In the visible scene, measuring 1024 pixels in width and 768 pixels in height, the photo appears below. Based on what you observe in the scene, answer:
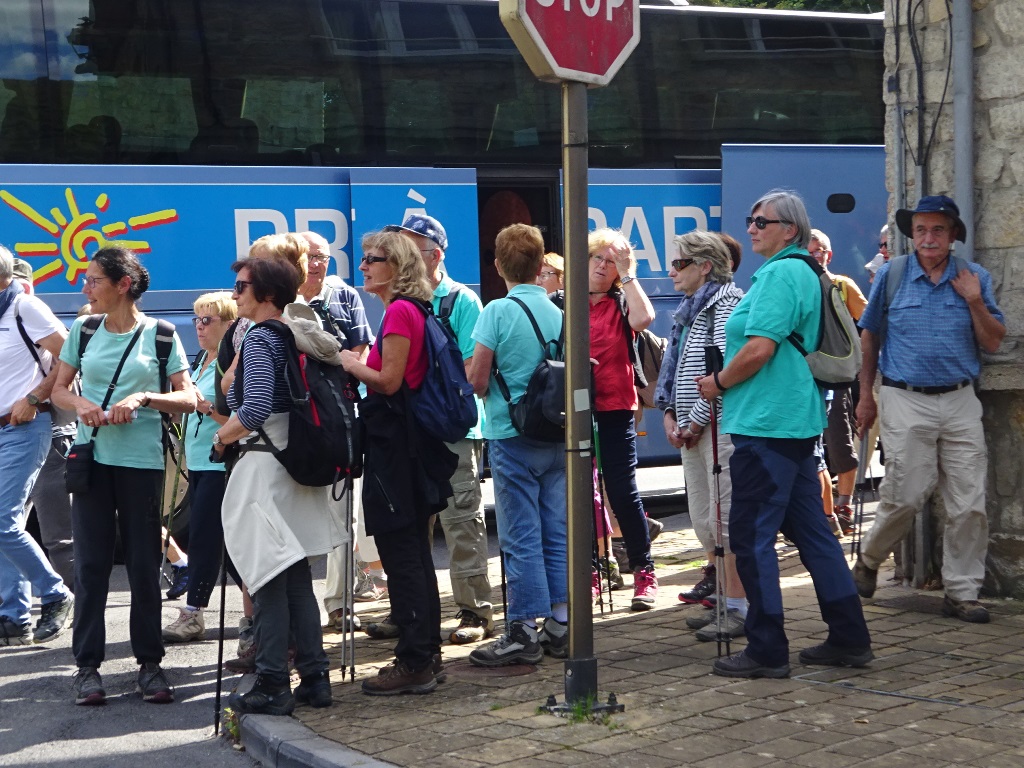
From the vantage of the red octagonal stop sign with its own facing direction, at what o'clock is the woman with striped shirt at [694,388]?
The woman with striped shirt is roughly at 8 o'clock from the red octagonal stop sign.

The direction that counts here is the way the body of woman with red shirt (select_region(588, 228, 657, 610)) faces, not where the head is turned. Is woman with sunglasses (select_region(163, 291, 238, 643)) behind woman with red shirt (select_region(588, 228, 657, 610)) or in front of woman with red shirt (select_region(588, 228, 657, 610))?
in front

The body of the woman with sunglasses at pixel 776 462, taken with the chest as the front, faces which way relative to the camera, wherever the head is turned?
to the viewer's left

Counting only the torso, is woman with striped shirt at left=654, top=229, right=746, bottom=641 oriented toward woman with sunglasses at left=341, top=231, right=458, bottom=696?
yes

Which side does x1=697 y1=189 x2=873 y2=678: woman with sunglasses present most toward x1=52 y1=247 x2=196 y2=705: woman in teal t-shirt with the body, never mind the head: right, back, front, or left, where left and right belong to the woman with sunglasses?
front

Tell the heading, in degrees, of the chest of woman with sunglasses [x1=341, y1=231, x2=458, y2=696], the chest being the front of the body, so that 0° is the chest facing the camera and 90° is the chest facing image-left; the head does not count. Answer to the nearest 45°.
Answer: approximately 90°

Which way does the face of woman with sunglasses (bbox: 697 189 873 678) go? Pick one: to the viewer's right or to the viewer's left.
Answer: to the viewer's left

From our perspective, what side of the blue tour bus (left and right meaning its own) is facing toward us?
right

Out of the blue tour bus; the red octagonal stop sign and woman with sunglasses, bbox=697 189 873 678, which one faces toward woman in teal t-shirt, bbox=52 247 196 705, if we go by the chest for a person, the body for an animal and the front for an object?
the woman with sunglasses

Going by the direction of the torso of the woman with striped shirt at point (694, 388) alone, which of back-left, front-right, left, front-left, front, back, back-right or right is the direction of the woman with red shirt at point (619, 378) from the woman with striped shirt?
right

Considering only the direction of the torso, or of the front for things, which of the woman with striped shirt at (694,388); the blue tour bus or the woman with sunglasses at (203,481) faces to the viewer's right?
the blue tour bus

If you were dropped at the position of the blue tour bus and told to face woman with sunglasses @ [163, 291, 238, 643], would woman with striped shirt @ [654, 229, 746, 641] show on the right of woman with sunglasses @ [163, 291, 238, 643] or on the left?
left

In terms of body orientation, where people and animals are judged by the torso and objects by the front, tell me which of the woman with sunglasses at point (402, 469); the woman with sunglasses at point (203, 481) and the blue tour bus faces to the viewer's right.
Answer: the blue tour bus

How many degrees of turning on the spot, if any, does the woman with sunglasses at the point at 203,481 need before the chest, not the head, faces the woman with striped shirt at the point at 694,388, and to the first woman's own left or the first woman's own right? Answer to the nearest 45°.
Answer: approximately 135° to the first woman's own left

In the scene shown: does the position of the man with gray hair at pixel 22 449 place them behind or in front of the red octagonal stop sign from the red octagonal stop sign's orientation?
behind
